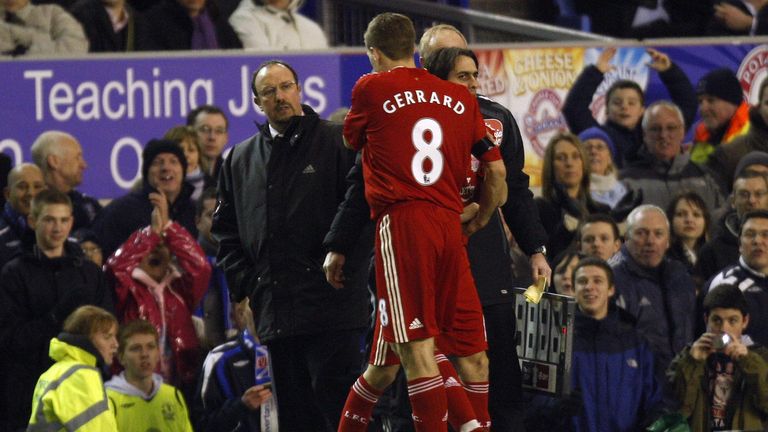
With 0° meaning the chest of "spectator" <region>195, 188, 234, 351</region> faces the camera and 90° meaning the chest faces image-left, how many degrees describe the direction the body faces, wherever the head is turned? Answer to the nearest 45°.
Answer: approximately 315°

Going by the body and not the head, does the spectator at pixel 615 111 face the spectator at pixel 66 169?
no

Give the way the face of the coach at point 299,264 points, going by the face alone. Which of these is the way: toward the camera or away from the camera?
toward the camera

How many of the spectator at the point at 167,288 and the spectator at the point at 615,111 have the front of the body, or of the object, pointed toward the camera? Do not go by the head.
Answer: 2

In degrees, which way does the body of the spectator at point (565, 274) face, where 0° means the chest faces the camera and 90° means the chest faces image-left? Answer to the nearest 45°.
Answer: approximately 0°

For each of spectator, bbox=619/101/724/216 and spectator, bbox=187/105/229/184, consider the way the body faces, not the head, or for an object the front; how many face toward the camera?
2

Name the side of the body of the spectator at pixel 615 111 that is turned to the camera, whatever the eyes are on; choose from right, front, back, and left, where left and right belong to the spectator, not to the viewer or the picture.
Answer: front

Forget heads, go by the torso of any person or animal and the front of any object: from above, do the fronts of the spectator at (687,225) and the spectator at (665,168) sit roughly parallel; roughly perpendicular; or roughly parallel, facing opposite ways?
roughly parallel

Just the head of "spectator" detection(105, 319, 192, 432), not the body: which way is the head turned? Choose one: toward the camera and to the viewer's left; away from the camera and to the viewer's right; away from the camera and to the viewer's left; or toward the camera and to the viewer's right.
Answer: toward the camera and to the viewer's right

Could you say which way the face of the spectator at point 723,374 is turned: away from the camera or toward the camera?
toward the camera

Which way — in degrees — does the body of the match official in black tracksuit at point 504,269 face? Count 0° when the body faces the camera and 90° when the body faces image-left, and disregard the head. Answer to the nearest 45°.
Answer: approximately 0°

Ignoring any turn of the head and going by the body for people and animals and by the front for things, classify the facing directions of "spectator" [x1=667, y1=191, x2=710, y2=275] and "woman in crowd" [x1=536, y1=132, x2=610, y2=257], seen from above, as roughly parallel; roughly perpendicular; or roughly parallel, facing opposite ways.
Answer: roughly parallel

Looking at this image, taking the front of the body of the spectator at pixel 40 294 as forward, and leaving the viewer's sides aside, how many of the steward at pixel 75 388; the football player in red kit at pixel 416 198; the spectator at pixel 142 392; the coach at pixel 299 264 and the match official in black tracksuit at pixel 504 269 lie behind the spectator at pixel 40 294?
0

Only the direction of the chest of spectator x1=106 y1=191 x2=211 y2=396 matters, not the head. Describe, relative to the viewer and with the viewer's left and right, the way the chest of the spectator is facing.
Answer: facing the viewer
